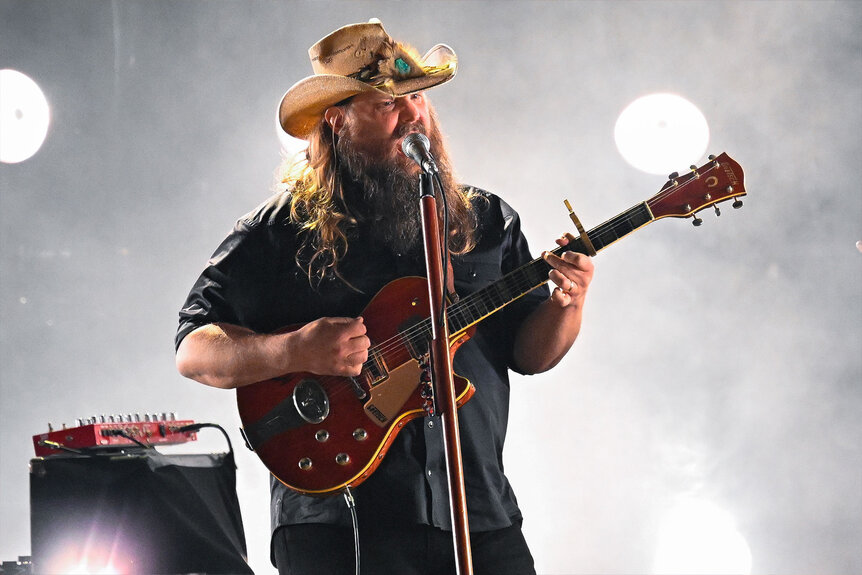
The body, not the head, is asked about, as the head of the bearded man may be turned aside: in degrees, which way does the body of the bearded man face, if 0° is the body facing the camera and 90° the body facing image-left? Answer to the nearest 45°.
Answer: approximately 315°

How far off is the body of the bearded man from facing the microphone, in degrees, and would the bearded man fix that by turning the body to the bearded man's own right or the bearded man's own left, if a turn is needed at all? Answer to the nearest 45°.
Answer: approximately 45° to the bearded man's own right

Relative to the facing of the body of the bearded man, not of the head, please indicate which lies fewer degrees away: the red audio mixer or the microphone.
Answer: the microphone
